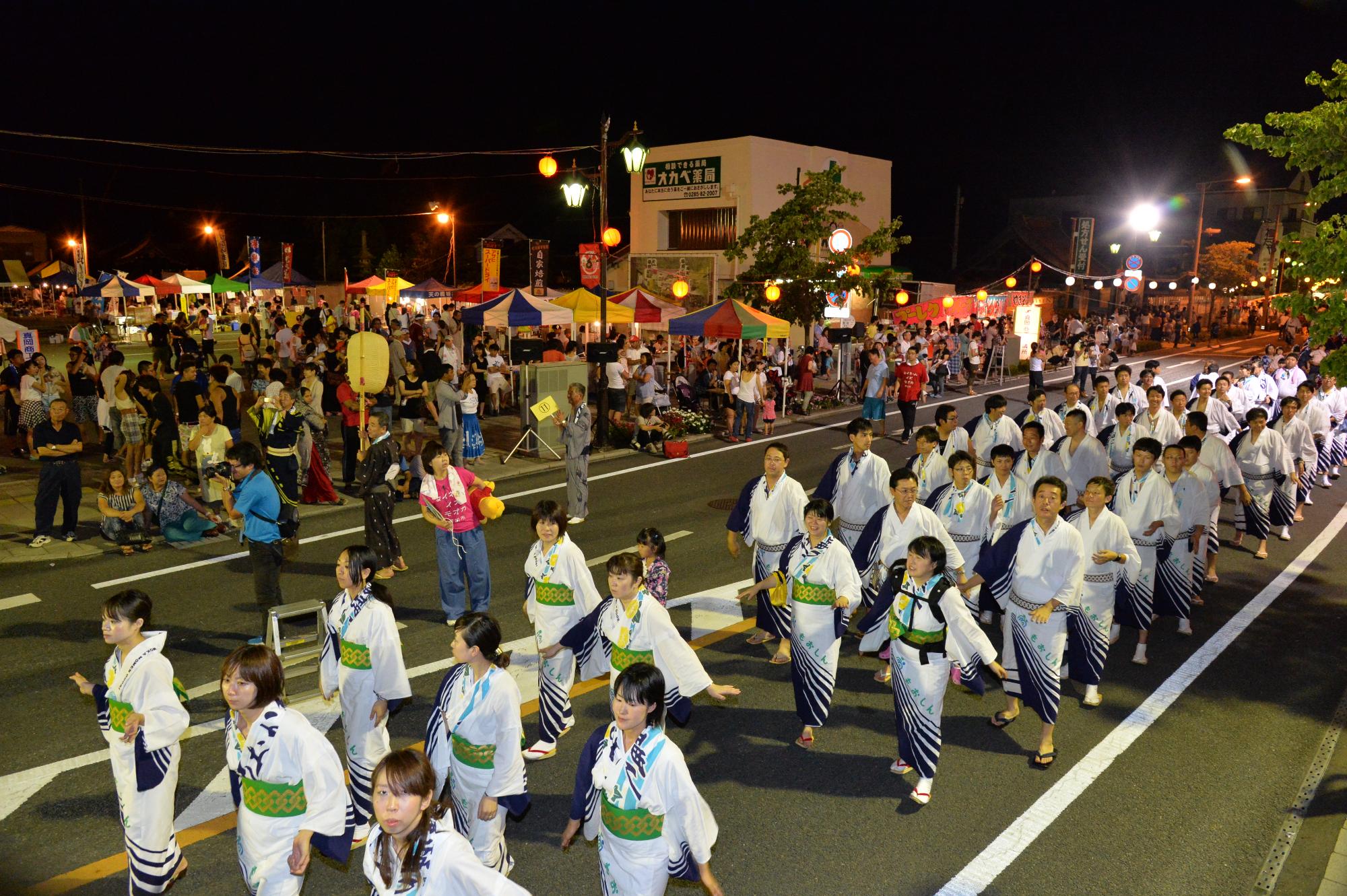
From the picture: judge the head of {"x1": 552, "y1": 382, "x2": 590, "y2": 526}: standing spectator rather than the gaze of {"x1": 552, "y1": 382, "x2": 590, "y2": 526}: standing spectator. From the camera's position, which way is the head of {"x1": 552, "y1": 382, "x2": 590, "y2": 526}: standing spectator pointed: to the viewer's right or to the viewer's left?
to the viewer's left

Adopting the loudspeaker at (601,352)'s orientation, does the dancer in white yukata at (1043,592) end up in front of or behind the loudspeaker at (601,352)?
in front

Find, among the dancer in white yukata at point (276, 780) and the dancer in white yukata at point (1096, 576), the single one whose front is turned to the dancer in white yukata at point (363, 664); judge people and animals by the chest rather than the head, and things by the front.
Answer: the dancer in white yukata at point (1096, 576)

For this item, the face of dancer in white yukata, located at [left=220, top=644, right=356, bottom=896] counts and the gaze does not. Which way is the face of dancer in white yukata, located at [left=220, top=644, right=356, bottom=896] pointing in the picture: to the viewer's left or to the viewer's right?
to the viewer's left

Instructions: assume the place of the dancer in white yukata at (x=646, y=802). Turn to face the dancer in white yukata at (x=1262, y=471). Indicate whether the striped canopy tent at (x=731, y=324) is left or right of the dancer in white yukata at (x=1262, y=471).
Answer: left

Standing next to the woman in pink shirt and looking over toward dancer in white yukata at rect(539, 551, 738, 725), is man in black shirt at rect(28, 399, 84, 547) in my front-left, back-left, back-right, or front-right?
back-right

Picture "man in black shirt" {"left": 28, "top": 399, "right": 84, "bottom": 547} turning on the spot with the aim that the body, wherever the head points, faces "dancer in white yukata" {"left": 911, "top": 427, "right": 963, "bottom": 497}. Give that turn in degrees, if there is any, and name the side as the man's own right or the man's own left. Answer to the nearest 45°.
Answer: approximately 45° to the man's own left

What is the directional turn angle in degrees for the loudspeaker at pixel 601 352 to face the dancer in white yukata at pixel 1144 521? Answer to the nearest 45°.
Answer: approximately 45° to its left

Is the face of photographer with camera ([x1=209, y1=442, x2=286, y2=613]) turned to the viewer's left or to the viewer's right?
to the viewer's left

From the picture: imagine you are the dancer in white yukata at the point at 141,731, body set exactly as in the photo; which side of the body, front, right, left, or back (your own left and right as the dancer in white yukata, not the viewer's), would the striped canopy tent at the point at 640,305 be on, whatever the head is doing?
back
